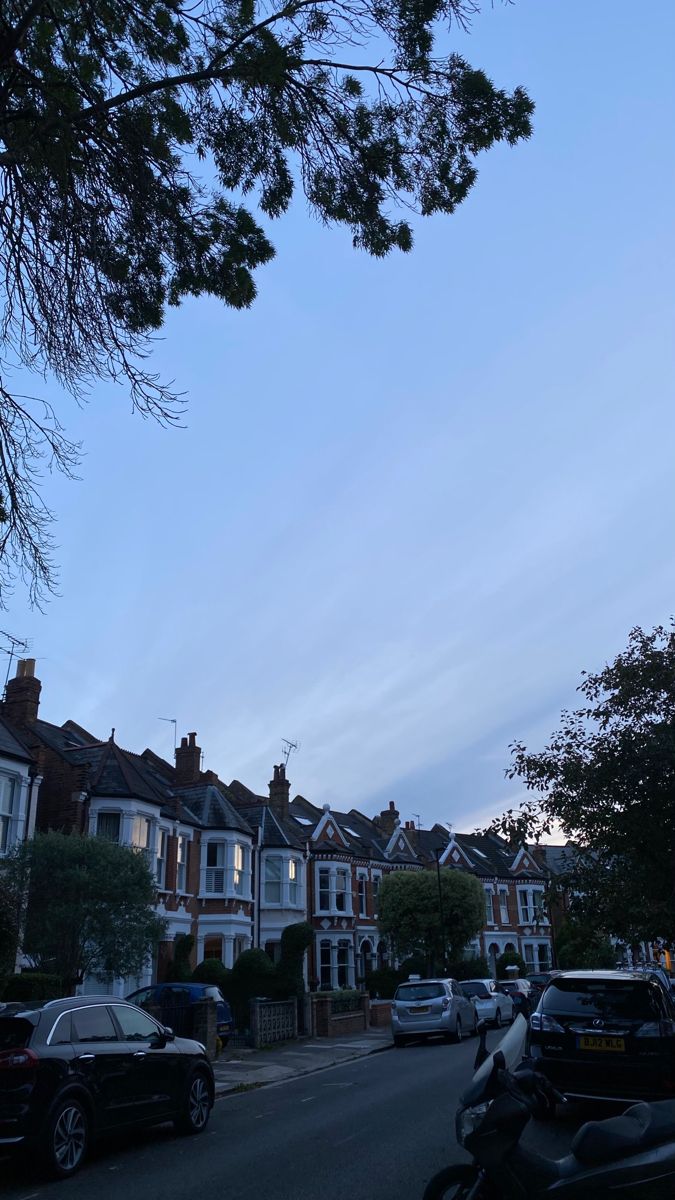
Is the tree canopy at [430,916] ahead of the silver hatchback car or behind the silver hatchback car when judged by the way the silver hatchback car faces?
ahead

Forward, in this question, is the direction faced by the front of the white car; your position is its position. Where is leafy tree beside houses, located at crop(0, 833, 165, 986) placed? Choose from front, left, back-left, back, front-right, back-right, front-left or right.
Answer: back

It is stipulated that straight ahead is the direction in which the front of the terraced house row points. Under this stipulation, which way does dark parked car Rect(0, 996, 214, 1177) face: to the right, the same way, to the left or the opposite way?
to the left

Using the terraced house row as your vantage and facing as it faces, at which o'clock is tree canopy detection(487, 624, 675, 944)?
The tree canopy is roughly at 1 o'clock from the terraced house row.

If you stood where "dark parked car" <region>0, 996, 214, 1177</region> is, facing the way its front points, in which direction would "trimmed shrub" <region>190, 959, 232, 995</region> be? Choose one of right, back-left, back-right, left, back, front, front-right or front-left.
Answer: front-left

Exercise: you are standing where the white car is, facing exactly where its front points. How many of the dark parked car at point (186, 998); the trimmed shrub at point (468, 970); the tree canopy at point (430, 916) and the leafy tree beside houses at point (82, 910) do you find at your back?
2

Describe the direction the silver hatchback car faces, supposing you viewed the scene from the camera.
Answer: facing away from the viewer and to the right of the viewer

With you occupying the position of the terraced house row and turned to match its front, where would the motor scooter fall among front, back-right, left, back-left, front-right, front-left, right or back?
front-right

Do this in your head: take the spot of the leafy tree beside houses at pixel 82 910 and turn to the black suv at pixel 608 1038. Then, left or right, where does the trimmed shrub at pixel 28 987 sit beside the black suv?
right

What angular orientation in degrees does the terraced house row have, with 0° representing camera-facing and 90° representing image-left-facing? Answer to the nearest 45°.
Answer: approximately 315°

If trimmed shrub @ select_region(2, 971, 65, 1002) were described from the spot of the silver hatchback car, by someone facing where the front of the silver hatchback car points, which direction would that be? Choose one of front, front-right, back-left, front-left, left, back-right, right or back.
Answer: back
